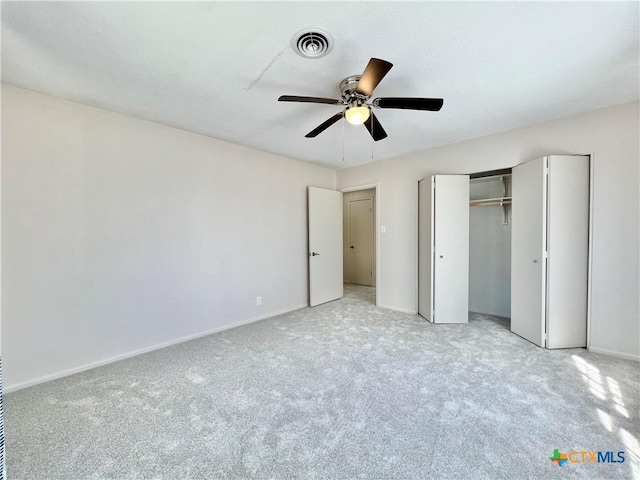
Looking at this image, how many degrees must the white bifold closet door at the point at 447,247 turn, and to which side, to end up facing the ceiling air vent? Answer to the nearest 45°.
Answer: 0° — it already faces it

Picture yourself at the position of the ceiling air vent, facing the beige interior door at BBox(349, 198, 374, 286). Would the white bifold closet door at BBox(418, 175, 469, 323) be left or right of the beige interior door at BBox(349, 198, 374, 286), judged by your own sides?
right

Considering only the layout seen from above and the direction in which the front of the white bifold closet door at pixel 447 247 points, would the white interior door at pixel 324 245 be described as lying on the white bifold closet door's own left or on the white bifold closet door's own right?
on the white bifold closet door's own right

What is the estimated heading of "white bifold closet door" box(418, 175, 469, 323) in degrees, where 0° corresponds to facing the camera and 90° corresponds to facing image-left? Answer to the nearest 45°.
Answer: approximately 0°

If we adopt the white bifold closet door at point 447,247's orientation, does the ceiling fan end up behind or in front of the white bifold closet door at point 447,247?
in front

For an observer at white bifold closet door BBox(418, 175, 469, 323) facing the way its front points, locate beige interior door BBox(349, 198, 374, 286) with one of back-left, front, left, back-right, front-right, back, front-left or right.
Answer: back-right

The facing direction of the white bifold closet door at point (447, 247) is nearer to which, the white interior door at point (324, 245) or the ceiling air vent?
the ceiling air vent

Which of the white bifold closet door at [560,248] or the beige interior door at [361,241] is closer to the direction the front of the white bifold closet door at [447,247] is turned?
the white bifold closet door
